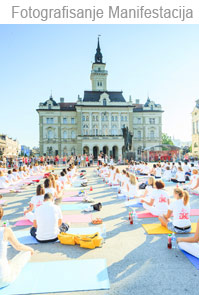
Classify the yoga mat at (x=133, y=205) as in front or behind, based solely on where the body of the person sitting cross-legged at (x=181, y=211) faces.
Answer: in front

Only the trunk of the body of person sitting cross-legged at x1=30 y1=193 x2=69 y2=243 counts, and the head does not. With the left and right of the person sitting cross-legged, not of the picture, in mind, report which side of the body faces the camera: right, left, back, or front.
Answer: back

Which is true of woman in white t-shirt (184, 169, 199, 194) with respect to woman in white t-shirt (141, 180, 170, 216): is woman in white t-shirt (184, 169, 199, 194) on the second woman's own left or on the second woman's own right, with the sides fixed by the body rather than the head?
on the second woman's own right

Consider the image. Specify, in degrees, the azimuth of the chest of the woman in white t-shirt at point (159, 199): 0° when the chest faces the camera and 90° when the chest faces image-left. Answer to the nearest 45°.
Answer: approximately 135°

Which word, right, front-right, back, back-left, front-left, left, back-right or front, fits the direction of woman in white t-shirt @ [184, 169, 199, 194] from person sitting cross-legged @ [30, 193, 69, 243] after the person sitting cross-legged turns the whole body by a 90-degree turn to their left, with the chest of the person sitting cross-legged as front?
back-right

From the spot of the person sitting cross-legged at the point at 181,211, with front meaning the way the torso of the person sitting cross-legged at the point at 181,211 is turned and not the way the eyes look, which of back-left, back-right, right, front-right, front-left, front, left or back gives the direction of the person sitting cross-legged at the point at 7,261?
left

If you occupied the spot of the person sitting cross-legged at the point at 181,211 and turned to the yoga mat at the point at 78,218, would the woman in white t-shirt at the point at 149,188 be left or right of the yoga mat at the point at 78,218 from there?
right
